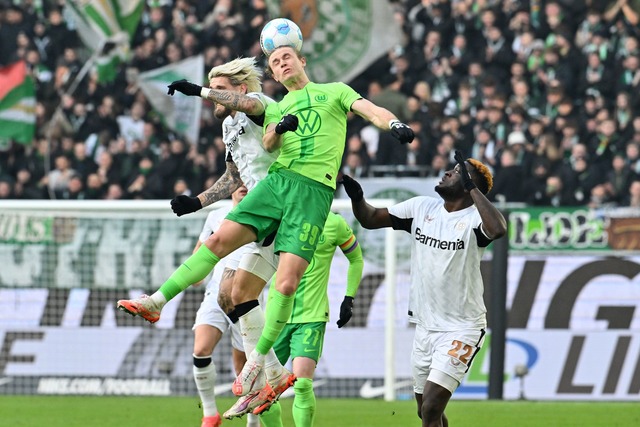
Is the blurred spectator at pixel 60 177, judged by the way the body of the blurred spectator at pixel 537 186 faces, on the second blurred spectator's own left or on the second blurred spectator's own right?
on the second blurred spectator's own right

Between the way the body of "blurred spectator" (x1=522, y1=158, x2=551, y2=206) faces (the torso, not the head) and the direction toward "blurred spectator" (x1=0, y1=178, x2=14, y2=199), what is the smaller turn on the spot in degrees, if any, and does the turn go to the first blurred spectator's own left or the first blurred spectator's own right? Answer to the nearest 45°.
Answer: approximately 90° to the first blurred spectator's own right

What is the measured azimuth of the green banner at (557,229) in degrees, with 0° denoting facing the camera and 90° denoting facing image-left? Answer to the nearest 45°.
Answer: approximately 0°

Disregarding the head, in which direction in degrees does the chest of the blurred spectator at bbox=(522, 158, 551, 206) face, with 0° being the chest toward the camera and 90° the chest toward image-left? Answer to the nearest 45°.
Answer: approximately 0°

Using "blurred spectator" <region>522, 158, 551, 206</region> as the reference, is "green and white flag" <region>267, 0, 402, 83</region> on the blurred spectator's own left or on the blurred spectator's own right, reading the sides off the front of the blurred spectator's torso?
on the blurred spectator's own right

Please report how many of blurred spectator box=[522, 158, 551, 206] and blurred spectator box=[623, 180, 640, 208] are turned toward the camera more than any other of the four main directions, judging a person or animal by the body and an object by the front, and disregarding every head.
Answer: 2
